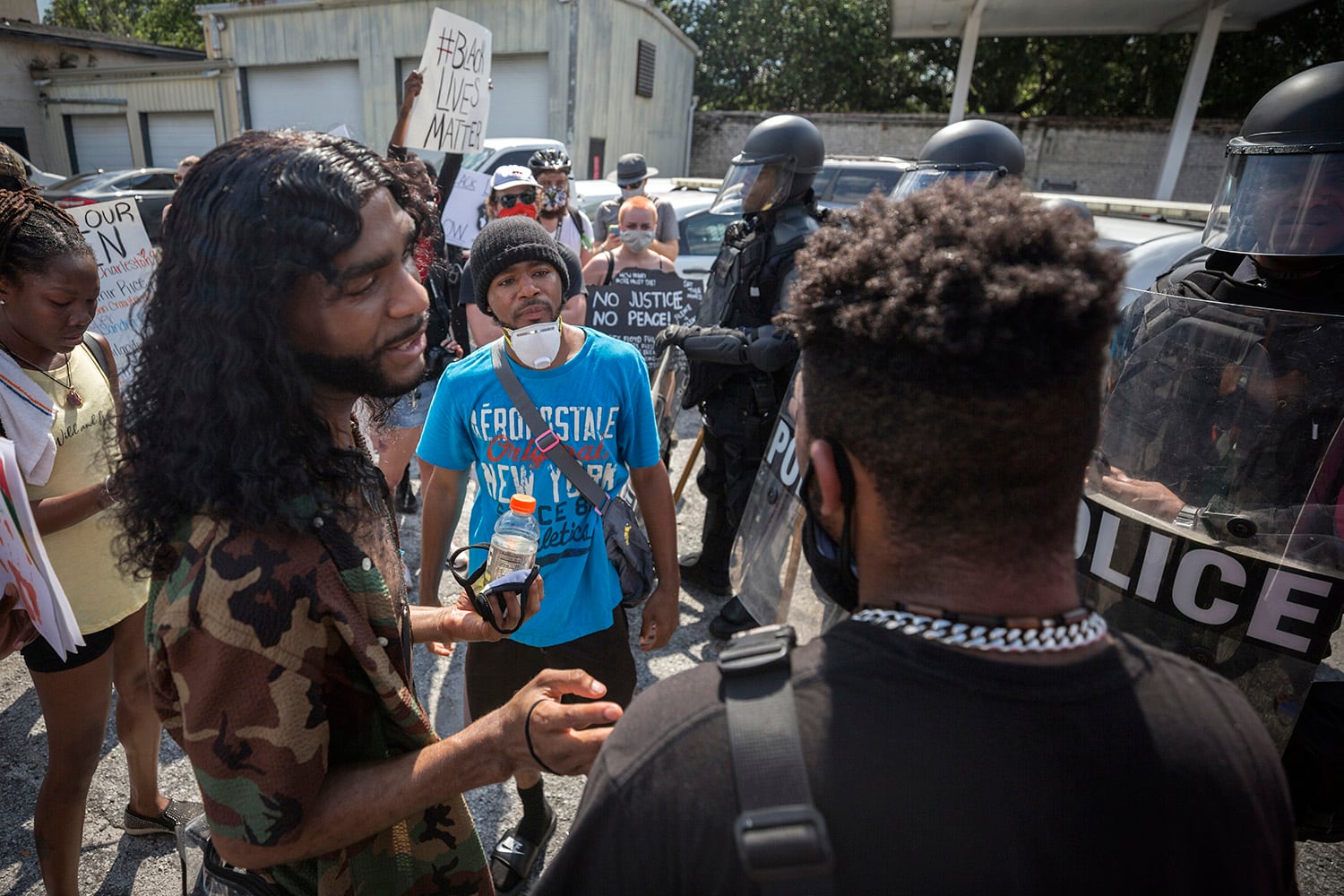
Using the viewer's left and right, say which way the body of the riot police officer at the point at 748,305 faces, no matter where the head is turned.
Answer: facing to the left of the viewer

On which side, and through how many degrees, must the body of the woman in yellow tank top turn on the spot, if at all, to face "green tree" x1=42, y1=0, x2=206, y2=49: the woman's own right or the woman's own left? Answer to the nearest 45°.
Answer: approximately 135° to the woman's own left

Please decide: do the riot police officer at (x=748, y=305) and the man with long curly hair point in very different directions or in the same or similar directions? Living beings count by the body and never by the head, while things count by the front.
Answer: very different directions

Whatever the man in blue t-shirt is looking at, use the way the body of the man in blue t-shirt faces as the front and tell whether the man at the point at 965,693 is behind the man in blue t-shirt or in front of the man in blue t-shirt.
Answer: in front

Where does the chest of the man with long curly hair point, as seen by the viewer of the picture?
to the viewer's right

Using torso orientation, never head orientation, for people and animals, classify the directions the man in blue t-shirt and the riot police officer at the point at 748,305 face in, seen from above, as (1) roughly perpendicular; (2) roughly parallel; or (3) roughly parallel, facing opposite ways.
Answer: roughly perpendicular

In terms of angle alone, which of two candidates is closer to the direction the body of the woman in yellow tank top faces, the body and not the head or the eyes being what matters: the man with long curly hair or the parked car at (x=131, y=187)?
the man with long curly hair

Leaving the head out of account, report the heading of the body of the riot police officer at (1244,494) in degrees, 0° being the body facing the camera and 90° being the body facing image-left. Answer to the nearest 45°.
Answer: approximately 45°

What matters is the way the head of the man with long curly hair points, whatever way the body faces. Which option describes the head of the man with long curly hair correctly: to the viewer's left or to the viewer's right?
to the viewer's right

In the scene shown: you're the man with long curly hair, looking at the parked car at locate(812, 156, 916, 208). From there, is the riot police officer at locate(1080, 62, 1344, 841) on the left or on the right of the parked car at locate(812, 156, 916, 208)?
right

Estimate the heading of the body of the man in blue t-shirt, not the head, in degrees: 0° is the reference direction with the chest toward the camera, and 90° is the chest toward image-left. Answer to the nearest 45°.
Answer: approximately 0°

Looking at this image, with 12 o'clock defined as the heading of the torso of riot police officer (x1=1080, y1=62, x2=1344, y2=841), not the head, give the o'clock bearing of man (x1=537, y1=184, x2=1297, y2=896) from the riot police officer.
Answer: The man is roughly at 11 o'clock from the riot police officer.
